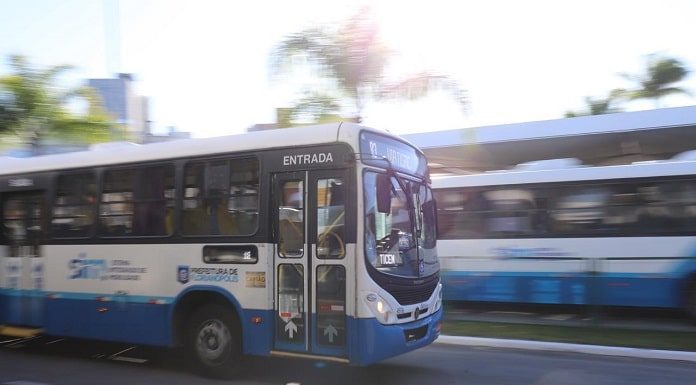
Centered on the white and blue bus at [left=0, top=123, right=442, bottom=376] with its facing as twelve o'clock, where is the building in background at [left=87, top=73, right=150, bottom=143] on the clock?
The building in background is roughly at 7 o'clock from the white and blue bus.

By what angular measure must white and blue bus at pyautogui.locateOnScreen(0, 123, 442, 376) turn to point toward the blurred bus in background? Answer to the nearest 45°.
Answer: approximately 90° to its left

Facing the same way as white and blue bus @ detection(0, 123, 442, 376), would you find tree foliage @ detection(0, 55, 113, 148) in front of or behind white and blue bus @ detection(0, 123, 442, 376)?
behind

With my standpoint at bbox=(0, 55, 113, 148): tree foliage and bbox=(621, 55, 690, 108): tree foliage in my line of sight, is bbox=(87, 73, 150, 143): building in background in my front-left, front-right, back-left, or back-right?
front-left

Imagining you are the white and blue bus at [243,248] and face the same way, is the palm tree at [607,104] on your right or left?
on your left

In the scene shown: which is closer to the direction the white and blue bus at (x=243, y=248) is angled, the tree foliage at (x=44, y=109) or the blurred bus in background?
the blurred bus in background

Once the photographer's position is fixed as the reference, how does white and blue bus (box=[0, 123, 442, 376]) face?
facing the viewer and to the right of the viewer

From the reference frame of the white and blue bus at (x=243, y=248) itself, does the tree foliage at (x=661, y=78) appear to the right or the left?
on its left

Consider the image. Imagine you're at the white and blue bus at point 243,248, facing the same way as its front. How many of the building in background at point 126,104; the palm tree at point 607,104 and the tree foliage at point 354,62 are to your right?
0

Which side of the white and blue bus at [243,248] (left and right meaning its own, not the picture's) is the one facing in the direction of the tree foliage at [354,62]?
left
